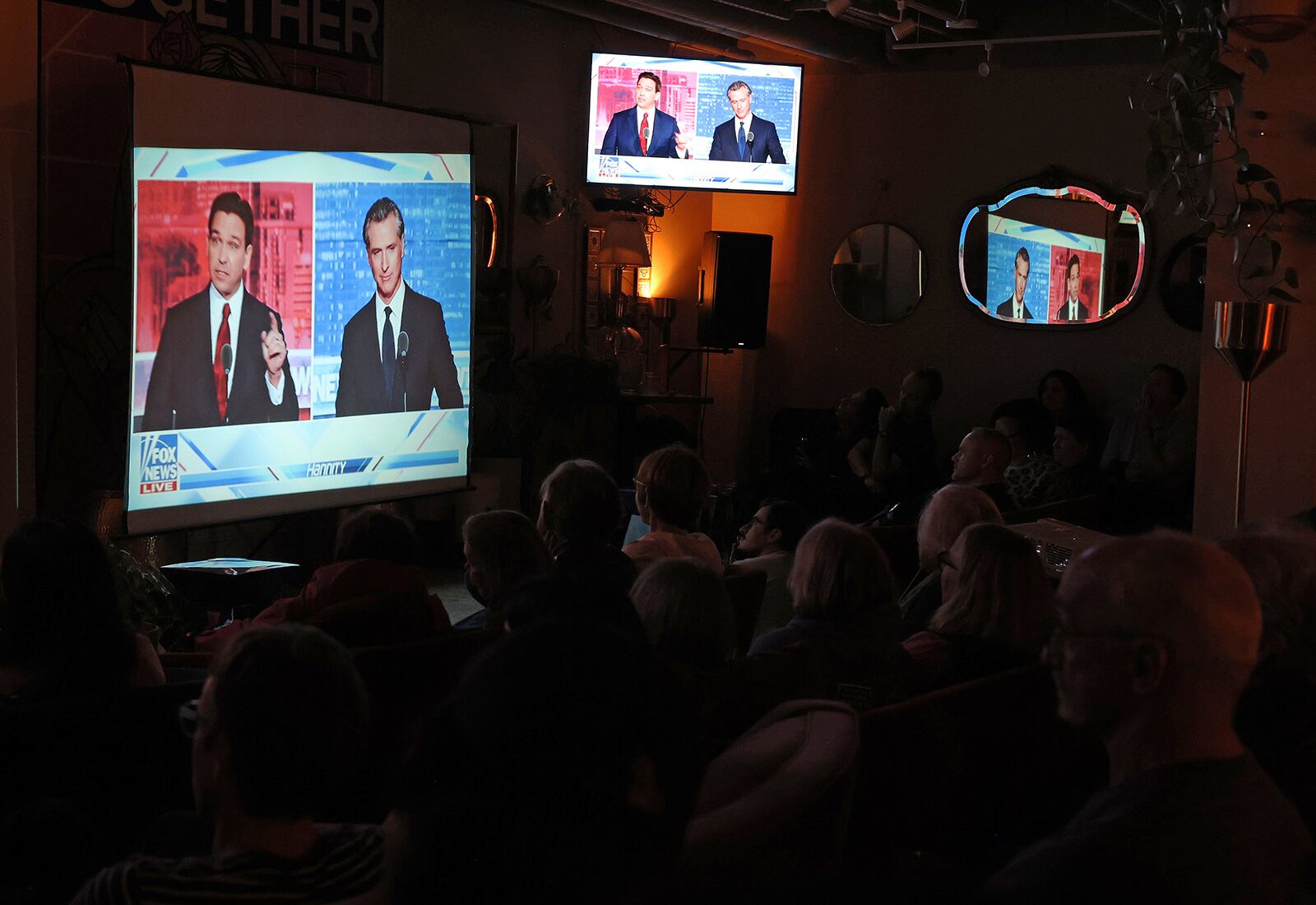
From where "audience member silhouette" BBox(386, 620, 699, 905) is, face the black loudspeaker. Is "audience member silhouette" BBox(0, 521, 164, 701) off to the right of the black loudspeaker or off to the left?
left

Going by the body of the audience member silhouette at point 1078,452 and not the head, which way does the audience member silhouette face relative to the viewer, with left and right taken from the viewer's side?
facing to the left of the viewer

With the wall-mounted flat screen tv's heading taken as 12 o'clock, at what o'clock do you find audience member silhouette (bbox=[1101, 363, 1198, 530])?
The audience member silhouette is roughly at 10 o'clock from the wall-mounted flat screen tv.

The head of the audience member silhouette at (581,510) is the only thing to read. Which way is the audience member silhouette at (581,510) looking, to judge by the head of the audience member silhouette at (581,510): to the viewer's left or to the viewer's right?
to the viewer's left

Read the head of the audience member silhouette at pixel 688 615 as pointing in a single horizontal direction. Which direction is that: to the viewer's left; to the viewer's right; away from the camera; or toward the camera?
away from the camera

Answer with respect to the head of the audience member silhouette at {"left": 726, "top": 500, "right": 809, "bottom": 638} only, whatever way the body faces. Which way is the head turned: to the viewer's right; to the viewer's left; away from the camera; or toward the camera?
to the viewer's left

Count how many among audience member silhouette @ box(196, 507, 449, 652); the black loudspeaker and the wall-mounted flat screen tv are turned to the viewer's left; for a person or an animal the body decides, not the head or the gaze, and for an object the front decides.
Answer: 0

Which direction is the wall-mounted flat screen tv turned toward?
toward the camera

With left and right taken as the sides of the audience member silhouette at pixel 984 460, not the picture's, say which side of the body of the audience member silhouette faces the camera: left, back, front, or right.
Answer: left

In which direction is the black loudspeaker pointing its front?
toward the camera

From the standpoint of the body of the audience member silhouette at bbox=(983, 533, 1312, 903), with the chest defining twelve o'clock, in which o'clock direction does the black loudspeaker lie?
The black loudspeaker is roughly at 1 o'clock from the audience member silhouette.

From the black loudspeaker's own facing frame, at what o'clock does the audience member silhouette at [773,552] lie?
The audience member silhouette is roughly at 12 o'clock from the black loudspeaker.
